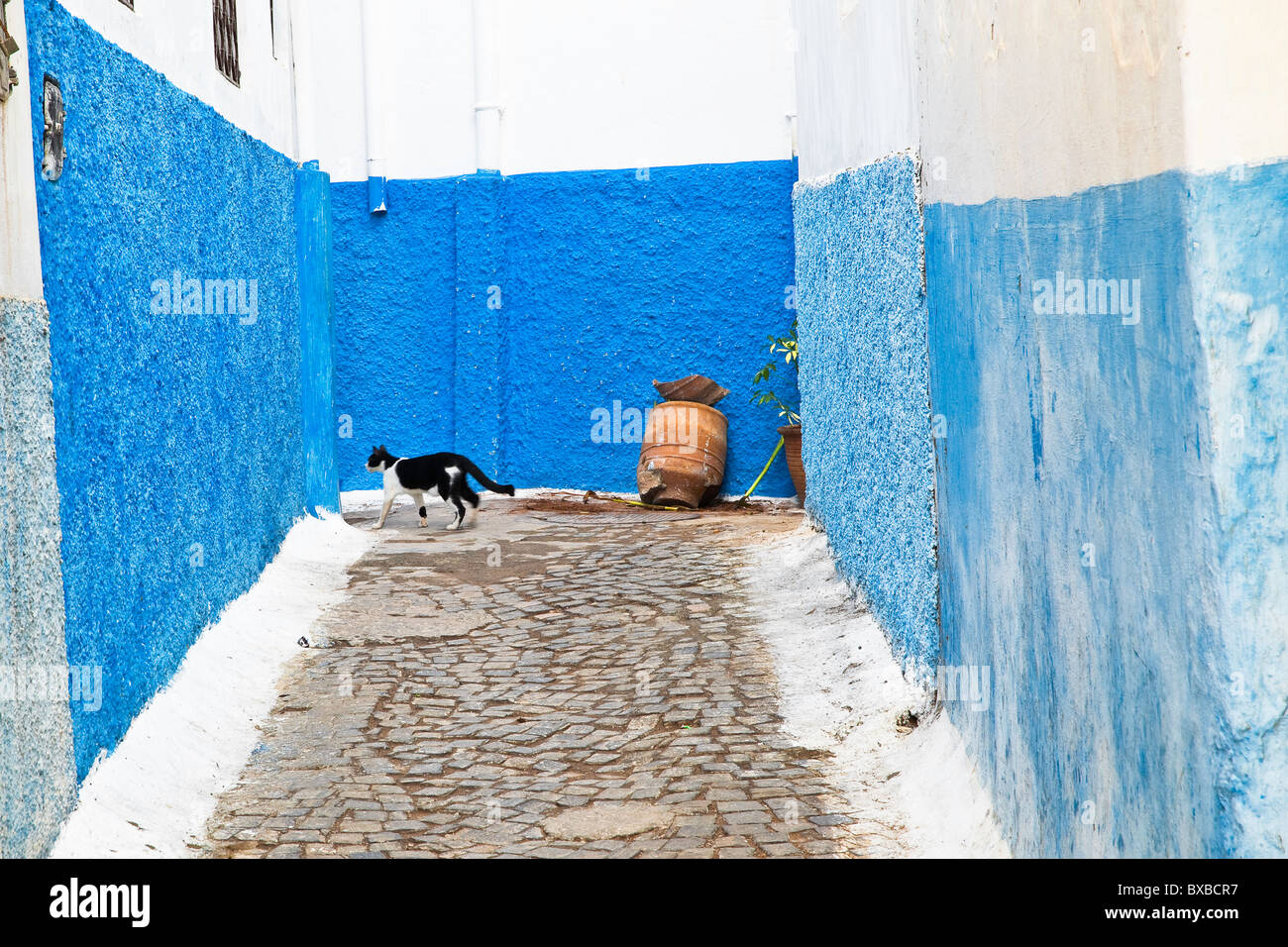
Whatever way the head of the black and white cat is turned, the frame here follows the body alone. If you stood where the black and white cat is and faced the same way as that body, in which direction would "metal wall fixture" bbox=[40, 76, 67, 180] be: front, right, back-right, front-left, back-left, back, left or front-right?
left

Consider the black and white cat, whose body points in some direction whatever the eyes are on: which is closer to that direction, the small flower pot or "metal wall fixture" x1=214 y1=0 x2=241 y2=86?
the metal wall fixture

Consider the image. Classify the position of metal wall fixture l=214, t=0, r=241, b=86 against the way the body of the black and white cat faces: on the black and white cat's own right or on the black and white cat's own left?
on the black and white cat's own left

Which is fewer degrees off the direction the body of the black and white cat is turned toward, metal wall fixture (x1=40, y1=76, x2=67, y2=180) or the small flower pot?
the metal wall fixture

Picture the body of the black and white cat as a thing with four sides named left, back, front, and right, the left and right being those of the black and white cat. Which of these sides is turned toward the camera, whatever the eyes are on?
left

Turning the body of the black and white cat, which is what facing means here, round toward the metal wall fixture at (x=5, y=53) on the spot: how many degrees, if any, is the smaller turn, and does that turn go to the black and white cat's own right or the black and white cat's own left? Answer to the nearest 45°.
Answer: approximately 90° to the black and white cat's own left
